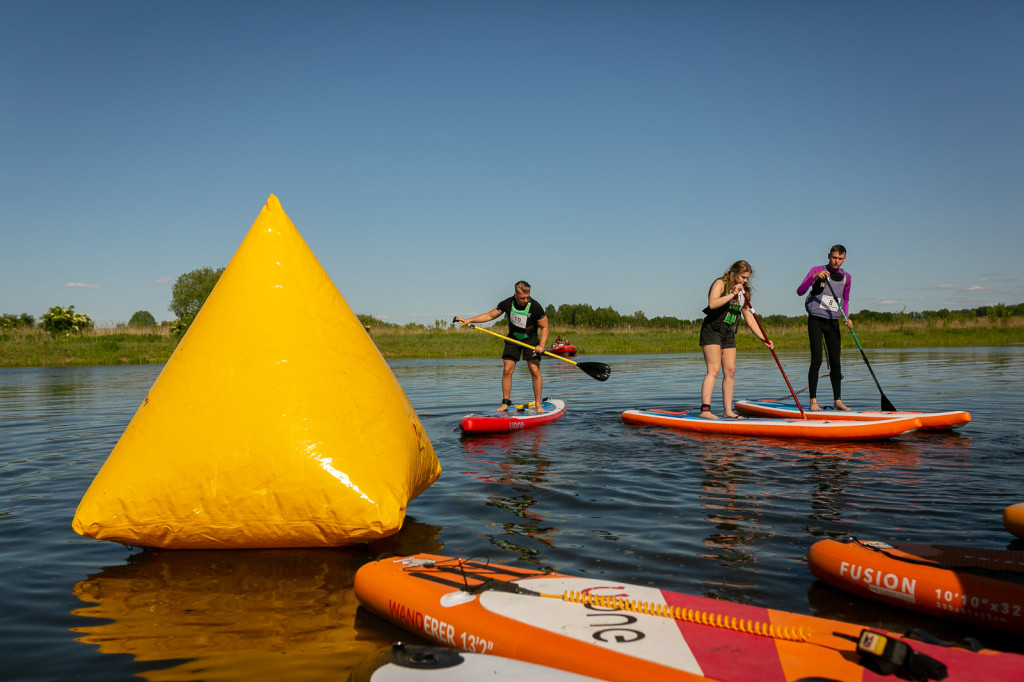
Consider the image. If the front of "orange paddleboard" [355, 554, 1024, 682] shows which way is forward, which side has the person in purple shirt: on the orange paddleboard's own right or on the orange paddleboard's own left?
on the orange paddleboard's own right

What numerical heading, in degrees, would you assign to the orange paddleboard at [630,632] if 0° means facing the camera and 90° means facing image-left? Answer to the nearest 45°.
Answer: approximately 135°

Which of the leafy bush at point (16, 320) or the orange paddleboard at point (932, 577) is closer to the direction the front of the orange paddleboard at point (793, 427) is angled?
the orange paddleboard

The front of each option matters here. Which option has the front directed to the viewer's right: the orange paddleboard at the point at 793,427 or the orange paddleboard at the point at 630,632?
the orange paddleboard at the point at 793,427

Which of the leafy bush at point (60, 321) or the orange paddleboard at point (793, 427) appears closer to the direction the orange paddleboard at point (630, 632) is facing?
the leafy bush

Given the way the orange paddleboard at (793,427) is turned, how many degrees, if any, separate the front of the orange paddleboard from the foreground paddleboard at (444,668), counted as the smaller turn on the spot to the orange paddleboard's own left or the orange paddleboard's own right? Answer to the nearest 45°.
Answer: approximately 90° to the orange paddleboard's own right

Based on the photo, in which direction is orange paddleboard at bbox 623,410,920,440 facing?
to the viewer's right

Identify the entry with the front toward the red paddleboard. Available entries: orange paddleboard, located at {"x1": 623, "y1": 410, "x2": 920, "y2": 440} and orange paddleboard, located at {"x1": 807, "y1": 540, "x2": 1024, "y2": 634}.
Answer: orange paddleboard, located at {"x1": 807, "y1": 540, "x2": 1024, "y2": 634}
